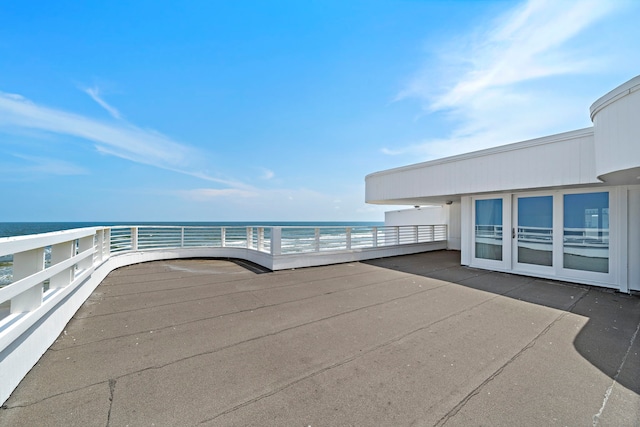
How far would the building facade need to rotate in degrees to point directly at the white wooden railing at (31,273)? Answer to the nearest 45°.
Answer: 0° — it already faces it

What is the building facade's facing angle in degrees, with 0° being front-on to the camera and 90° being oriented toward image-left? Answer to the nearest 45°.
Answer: approximately 45°

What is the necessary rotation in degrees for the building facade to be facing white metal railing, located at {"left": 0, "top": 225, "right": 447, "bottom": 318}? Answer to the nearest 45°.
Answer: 0° — it already faces it
